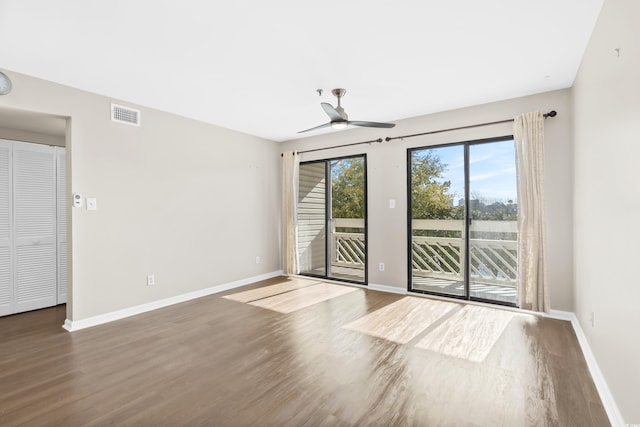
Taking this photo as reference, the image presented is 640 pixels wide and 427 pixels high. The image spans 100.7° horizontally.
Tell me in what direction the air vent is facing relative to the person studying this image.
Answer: facing the viewer and to the right of the viewer

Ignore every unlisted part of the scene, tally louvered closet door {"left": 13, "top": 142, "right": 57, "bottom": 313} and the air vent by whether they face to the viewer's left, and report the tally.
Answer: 0

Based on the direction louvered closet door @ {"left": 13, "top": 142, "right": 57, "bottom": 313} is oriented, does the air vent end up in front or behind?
in front

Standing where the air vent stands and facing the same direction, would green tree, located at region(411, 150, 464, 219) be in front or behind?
in front

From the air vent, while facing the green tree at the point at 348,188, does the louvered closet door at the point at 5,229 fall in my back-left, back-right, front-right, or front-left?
back-left

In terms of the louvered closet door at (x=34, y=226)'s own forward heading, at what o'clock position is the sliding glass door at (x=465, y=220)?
The sliding glass door is roughly at 12 o'clock from the louvered closet door.

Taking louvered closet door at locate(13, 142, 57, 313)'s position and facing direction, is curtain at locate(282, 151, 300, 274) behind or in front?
in front

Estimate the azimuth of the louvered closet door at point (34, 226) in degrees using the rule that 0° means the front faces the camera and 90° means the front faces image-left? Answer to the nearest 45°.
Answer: approximately 315°

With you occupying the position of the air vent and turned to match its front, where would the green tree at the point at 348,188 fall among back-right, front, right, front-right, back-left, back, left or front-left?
front-left
